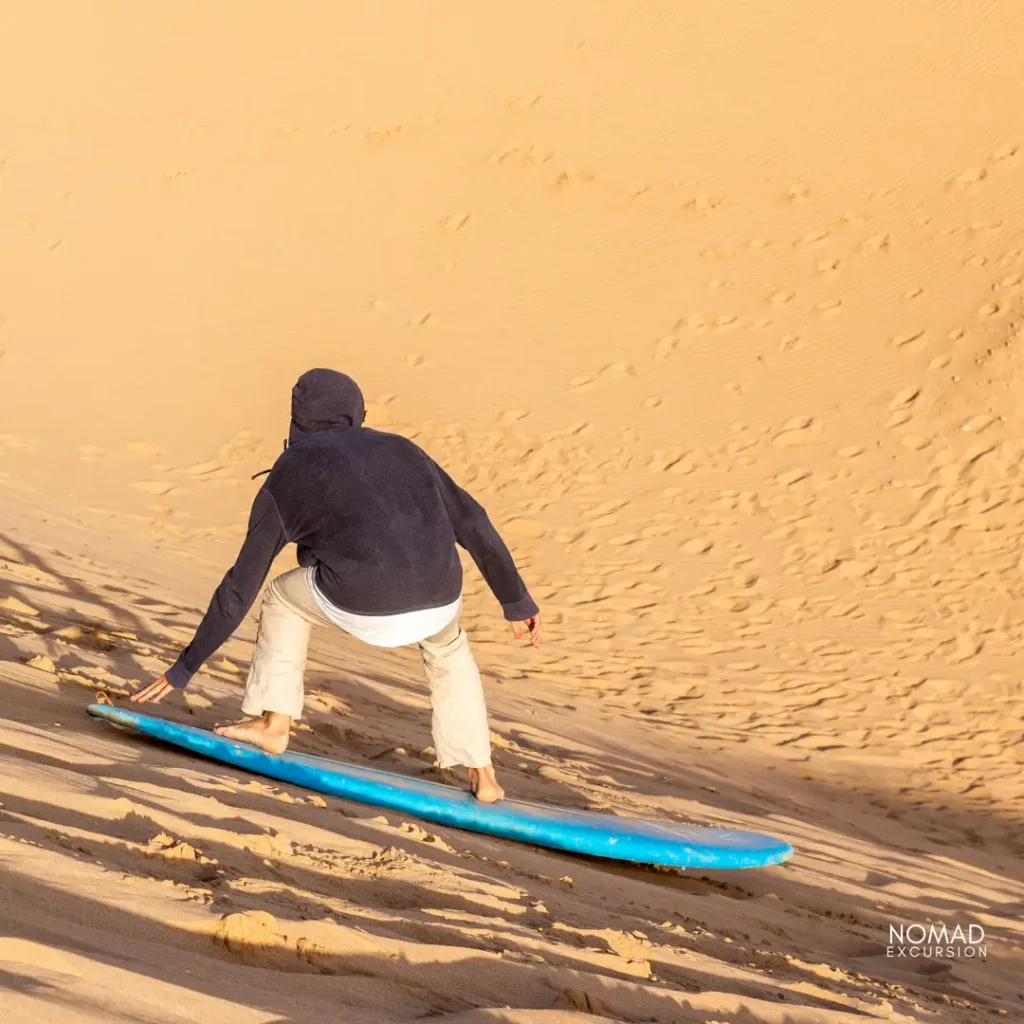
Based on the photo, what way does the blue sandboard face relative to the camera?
to the viewer's right
